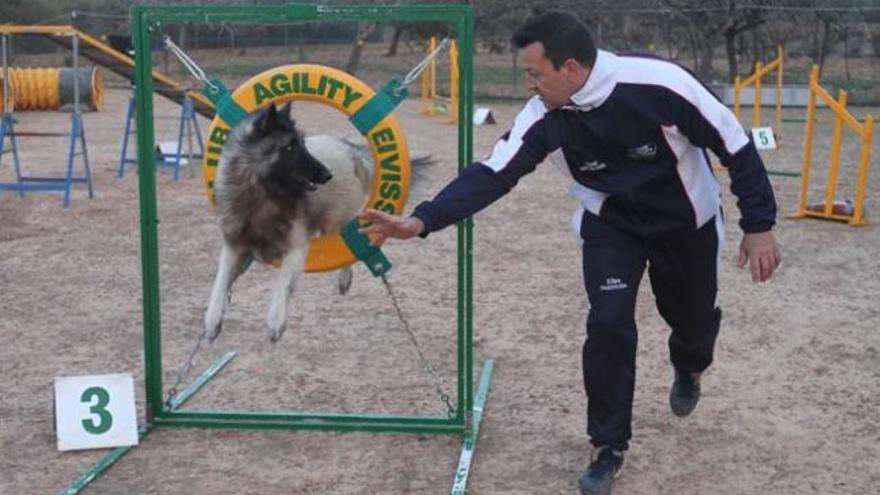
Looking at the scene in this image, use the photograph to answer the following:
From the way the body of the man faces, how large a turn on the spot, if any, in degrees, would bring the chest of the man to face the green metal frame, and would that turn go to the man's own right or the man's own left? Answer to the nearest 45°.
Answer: approximately 45° to the man's own right

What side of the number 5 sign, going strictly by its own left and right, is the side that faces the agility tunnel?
right

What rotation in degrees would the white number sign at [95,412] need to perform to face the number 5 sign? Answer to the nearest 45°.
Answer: approximately 135° to its left

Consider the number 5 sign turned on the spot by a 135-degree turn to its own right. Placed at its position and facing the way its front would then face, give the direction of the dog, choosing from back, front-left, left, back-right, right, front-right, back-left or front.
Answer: back-left

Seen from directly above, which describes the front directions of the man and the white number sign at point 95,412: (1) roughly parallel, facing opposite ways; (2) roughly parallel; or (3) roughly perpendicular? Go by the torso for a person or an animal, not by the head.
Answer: roughly perpendicular

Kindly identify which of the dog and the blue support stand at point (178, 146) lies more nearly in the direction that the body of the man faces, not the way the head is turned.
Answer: the dog

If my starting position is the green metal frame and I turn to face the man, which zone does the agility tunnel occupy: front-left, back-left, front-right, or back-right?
back-left

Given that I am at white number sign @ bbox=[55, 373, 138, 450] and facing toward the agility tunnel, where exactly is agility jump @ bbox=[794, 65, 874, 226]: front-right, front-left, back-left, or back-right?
front-right

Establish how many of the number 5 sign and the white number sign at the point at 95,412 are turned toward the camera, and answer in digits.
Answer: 2

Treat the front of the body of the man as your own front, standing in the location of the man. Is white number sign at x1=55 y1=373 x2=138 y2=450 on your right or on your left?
on your right

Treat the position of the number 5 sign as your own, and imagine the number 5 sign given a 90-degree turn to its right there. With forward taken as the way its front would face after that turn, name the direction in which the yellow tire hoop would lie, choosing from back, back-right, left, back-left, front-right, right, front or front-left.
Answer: left

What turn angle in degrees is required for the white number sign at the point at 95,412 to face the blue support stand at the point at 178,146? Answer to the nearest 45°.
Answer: approximately 180°

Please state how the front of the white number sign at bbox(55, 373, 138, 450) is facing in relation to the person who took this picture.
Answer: facing the viewer
